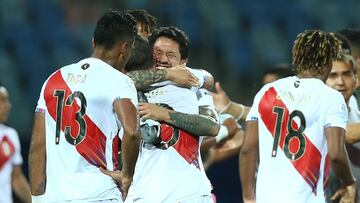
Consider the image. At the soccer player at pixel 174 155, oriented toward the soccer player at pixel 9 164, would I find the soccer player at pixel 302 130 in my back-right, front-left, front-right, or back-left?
back-right

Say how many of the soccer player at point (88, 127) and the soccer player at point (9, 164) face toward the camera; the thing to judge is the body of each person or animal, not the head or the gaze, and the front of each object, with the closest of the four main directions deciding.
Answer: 1

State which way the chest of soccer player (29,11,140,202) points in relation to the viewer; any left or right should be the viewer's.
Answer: facing away from the viewer and to the right of the viewer

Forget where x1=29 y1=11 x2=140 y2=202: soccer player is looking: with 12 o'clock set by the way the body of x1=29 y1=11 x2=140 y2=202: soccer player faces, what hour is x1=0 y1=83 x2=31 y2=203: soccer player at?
x1=0 y1=83 x2=31 y2=203: soccer player is roughly at 10 o'clock from x1=29 y1=11 x2=140 y2=202: soccer player.

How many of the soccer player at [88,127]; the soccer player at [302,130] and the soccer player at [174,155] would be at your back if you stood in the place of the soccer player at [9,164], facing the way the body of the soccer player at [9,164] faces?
0

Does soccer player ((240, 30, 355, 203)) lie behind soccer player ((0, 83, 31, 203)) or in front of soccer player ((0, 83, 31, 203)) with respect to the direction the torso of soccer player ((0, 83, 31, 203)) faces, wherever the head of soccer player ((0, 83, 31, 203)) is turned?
in front

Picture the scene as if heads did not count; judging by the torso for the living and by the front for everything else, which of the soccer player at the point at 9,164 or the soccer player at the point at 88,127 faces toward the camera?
the soccer player at the point at 9,164

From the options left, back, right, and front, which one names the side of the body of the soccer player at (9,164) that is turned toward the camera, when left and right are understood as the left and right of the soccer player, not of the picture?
front

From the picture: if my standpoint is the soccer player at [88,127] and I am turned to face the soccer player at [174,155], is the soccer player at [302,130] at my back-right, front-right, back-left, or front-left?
front-right

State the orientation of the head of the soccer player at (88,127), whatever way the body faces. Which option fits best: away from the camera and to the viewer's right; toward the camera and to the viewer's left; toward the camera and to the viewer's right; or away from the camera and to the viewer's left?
away from the camera and to the viewer's right
